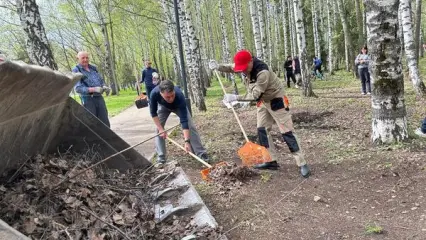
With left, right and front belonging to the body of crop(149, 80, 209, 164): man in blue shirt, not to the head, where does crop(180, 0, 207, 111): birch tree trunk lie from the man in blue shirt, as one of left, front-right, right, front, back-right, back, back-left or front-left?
back

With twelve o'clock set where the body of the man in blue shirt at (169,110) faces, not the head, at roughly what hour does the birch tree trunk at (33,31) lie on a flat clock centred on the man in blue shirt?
The birch tree trunk is roughly at 4 o'clock from the man in blue shirt.

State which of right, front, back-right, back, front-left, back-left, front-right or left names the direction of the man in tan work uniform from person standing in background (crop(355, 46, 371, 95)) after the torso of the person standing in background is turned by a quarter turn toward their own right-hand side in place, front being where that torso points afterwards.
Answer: left

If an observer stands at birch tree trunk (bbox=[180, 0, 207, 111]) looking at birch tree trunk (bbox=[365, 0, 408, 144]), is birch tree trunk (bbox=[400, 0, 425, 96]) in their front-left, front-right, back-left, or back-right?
front-left

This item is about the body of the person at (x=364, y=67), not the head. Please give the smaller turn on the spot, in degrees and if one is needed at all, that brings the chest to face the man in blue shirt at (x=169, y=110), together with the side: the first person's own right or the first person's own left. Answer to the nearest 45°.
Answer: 0° — they already face them

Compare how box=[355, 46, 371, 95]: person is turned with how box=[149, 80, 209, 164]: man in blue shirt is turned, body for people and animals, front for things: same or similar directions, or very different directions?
same or similar directions

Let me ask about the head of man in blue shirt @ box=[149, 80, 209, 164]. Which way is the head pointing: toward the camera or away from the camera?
toward the camera

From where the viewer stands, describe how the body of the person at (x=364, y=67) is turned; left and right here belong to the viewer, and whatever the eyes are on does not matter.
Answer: facing the viewer

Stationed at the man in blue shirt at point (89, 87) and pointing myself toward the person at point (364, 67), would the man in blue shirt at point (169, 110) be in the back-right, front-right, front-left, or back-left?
front-right

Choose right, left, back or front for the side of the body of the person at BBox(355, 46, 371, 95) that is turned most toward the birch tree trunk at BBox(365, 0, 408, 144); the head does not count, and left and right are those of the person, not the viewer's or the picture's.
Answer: front

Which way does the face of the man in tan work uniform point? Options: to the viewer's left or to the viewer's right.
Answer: to the viewer's left

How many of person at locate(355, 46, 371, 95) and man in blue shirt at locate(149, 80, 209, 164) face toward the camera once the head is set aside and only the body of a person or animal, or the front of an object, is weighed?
2

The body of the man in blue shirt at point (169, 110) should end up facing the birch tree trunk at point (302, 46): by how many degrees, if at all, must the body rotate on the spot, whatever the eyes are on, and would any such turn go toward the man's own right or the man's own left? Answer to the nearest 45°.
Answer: approximately 135° to the man's own left
